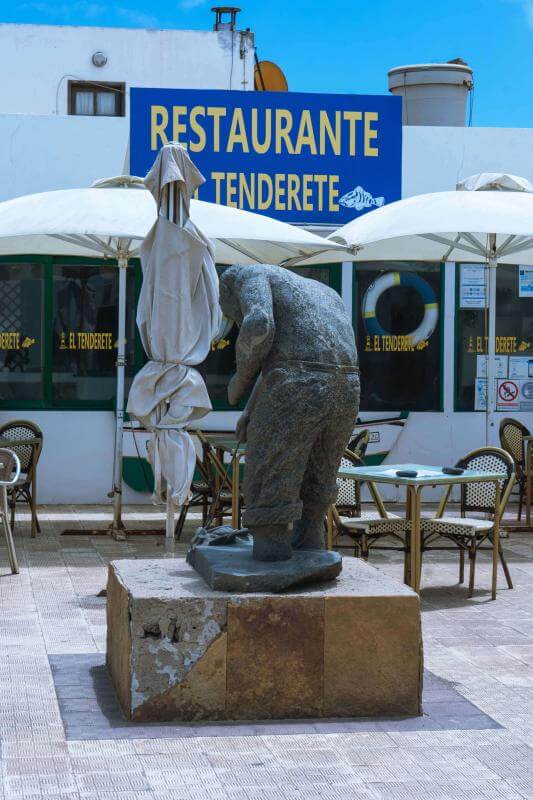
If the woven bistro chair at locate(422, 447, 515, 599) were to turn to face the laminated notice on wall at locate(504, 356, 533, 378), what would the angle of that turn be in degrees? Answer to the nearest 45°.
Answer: approximately 135° to its right

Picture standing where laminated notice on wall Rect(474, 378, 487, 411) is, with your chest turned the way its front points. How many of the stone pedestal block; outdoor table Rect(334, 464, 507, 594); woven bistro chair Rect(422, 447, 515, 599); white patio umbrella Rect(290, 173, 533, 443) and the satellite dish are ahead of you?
4

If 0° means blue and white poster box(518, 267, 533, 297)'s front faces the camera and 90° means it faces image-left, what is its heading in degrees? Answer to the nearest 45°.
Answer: approximately 0°

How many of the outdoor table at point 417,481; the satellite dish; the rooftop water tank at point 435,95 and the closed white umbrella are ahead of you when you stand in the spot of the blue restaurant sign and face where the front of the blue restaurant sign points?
2

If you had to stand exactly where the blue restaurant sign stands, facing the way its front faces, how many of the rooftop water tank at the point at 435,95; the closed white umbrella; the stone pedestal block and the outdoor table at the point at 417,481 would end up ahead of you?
3

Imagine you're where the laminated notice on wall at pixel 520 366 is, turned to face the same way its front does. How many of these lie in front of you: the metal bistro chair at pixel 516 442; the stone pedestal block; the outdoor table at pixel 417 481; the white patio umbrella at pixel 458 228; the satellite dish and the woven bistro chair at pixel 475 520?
5

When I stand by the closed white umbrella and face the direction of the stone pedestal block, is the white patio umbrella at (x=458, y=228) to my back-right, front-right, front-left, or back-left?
back-left

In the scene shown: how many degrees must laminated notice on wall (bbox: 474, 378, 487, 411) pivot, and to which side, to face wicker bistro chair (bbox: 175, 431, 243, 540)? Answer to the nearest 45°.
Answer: approximately 45° to its right
